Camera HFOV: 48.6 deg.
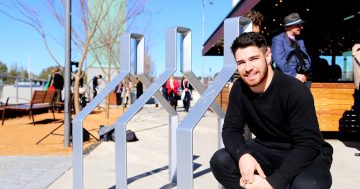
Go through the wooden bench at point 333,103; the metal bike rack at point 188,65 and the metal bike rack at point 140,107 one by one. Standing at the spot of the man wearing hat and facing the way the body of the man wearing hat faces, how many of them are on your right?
2

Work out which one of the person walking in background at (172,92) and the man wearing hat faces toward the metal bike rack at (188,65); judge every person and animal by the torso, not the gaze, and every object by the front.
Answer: the person walking in background

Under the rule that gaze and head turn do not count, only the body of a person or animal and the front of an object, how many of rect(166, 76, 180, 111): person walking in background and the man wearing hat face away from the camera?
0

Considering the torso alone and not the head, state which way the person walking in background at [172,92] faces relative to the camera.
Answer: toward the camera

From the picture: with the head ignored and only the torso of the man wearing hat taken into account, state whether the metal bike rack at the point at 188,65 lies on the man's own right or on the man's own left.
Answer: on the man's own right

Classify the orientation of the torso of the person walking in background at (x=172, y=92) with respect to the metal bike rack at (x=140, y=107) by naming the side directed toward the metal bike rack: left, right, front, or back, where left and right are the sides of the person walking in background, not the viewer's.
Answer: front

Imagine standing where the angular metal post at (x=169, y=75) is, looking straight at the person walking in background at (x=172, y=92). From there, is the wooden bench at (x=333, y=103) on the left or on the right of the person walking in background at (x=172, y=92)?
right
